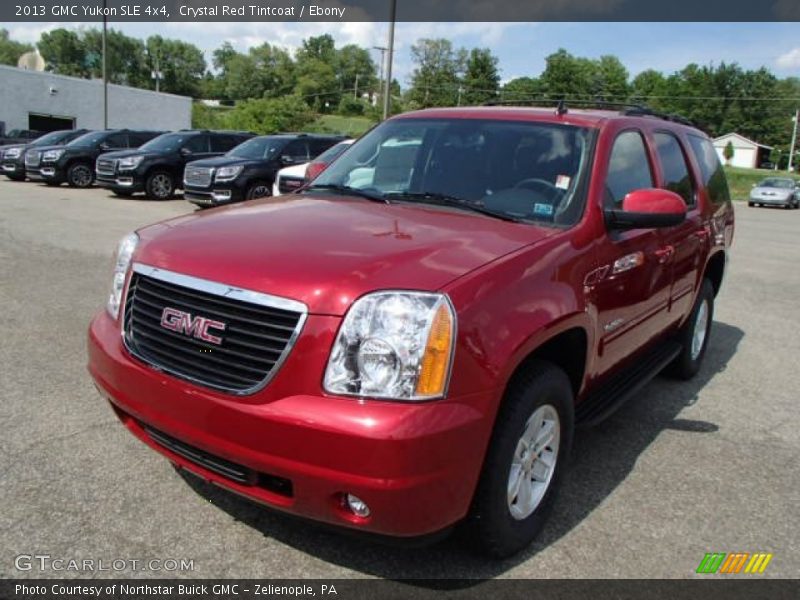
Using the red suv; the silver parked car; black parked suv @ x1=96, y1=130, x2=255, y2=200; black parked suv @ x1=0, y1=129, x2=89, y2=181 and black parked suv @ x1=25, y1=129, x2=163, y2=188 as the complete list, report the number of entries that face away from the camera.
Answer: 0

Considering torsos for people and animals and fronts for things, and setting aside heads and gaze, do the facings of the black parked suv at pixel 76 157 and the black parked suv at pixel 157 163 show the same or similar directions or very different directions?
same or similar directions

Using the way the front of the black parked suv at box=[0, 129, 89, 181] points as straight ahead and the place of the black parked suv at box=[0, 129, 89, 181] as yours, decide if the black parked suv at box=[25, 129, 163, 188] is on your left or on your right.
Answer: on your left

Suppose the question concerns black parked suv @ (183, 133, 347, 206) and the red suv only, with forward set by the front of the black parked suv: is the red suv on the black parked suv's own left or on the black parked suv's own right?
on the black parked suv's own left

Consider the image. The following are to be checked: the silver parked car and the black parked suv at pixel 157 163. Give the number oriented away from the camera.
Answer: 0

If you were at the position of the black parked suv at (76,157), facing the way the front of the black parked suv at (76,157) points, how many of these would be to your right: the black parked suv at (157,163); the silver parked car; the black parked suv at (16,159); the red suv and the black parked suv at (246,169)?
1

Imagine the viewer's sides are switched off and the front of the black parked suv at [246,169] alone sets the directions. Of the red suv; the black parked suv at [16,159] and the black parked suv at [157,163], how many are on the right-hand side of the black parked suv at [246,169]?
2

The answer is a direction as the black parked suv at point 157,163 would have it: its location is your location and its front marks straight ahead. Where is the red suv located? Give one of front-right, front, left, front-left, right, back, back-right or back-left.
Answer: front-left

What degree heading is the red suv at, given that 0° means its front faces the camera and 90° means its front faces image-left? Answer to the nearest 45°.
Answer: approximately 45°

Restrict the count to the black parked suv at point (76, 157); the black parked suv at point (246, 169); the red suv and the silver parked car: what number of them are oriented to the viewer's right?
0

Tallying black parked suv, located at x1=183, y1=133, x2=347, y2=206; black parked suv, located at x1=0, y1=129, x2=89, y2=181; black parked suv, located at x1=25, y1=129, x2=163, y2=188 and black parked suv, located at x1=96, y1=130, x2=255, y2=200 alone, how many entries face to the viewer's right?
0

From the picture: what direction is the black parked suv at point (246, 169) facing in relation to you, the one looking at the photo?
facing the viewer and to the left of the viewer

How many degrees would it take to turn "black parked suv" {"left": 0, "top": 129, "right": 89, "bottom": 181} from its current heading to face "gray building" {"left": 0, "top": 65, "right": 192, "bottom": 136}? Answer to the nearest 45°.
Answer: approximately 135° to its right

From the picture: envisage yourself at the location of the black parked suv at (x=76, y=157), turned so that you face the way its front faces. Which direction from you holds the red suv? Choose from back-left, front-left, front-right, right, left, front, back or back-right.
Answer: front-left

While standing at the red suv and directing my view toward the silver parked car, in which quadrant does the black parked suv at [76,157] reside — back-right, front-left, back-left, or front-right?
front-left
